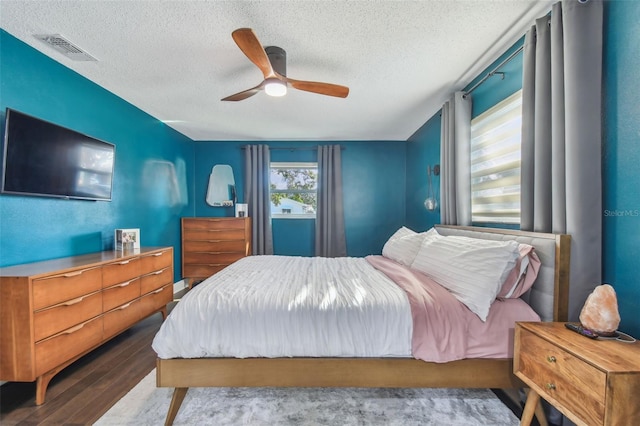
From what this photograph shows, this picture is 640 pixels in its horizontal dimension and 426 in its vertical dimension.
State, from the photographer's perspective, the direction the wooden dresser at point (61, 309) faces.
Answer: facing the viewer and to the right of the viewer

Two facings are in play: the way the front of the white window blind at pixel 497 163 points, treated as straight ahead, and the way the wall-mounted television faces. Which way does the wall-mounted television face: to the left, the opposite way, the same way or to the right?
the opposite way

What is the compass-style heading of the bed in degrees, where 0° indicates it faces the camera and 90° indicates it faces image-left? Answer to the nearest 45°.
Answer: approximately 90°

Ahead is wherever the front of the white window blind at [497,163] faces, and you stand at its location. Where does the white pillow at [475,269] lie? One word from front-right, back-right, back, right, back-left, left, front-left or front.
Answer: front-left

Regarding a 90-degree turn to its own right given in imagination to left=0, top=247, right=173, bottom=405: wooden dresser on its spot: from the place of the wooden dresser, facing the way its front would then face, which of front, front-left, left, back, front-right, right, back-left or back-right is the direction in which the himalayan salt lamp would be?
left

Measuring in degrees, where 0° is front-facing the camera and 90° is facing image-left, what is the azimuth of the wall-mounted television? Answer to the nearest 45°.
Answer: approximately 315°

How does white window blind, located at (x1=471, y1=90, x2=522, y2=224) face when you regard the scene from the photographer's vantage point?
facing the viewer and to the left of the viewer

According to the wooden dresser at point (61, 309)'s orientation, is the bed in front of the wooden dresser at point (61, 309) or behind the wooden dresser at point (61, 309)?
in front

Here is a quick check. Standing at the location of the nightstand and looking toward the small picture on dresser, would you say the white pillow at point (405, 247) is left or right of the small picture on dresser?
right

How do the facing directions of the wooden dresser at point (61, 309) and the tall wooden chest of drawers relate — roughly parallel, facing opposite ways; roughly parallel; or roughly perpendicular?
roughly perpendicular

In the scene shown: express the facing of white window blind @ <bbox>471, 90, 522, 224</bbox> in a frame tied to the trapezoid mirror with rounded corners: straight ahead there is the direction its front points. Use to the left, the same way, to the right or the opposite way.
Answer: to the right

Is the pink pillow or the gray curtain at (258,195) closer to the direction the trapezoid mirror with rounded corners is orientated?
the pink pillow

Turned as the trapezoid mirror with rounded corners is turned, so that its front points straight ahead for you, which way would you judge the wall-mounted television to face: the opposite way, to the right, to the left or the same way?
to the left

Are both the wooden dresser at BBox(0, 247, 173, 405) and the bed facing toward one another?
yes
